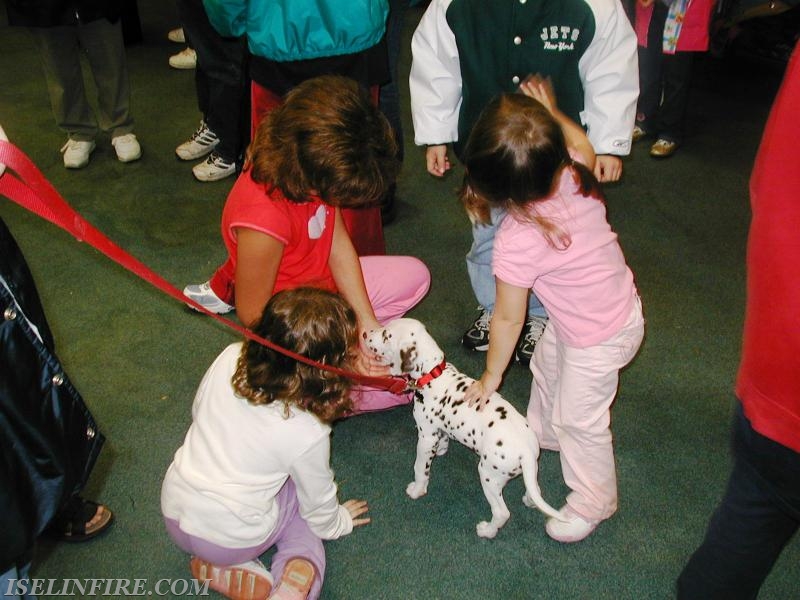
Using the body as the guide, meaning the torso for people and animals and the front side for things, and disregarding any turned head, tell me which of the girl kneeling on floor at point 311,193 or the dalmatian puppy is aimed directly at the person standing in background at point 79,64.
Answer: the dalmatian puppy

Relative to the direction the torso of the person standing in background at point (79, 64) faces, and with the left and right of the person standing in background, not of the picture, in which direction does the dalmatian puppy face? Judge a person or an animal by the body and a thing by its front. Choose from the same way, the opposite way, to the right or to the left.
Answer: the opposite way

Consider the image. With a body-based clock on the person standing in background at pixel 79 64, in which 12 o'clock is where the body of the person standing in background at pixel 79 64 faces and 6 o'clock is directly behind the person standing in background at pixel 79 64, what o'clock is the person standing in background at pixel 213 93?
the person standing in background at pixel 213 93 is roughly at 10 o'clock from the person standing in background at pixel 79 64.

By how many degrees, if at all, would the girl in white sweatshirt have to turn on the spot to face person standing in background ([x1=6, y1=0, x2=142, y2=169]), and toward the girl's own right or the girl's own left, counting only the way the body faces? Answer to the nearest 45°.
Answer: approximately 45° to the girl's own left

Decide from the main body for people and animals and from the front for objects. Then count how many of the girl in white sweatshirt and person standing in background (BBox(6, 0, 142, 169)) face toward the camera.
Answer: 1

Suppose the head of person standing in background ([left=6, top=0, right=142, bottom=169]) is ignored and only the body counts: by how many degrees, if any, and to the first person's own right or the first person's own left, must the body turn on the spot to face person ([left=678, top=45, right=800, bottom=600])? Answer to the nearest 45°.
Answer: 0° — they already face them

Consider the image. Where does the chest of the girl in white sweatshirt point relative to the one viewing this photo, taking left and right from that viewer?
facing away from the viewer and to the right of the viewer

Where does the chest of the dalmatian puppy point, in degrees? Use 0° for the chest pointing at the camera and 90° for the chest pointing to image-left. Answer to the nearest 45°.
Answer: approximately 135°
